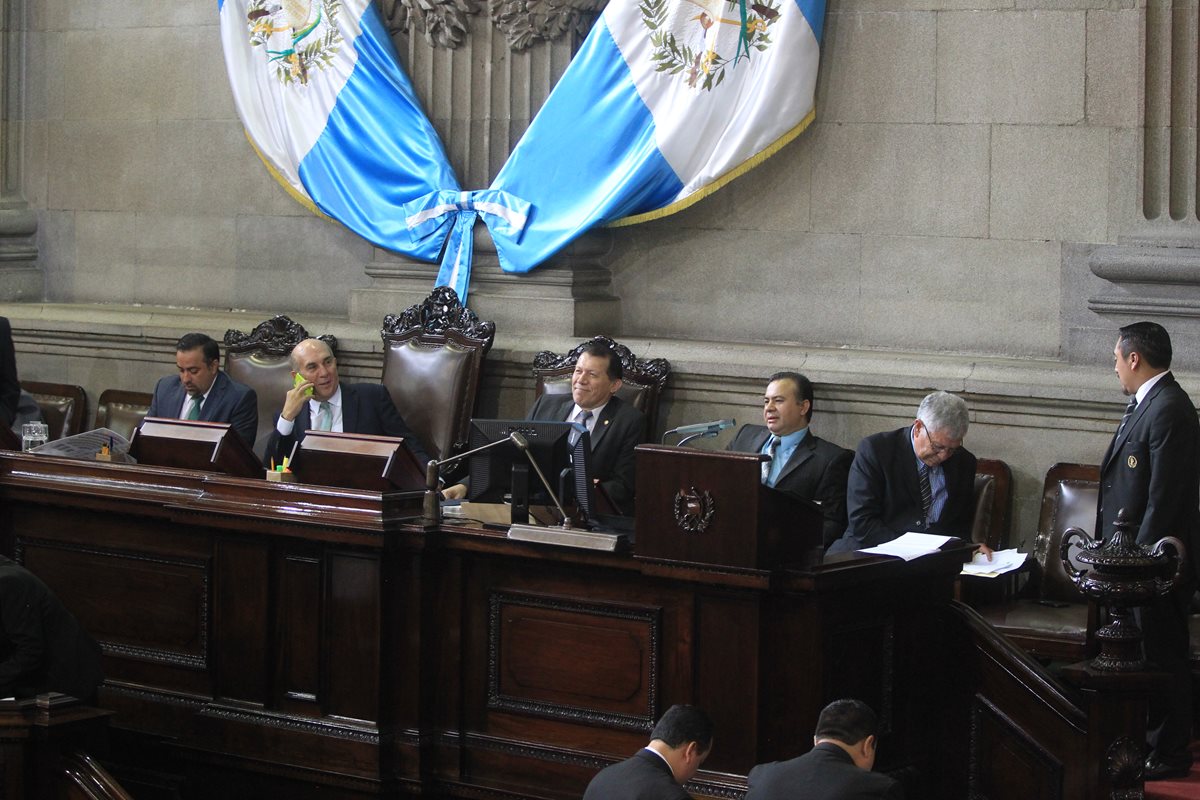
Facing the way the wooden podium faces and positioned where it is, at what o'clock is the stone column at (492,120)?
The stone column is roughly at 4 o'clock from the wooden podium.

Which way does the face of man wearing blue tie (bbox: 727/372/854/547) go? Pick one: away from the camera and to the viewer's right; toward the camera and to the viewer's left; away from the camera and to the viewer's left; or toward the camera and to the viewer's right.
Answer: toward the camera and to the viewer's left

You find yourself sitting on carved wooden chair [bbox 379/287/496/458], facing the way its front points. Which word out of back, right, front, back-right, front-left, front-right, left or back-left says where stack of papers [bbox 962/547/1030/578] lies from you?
left

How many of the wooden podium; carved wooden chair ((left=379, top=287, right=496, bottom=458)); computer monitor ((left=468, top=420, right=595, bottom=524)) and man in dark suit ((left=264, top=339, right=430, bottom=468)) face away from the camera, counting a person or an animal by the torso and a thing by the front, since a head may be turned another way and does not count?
1

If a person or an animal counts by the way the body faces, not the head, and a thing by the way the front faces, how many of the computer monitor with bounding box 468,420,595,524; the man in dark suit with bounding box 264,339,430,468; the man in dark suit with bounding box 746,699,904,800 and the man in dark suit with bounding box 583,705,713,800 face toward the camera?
1

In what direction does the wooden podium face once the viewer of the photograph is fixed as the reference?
facing the viewer and to the left of the viewer

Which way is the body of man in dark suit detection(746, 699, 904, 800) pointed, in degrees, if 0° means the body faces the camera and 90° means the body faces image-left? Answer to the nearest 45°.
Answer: approximately 225°

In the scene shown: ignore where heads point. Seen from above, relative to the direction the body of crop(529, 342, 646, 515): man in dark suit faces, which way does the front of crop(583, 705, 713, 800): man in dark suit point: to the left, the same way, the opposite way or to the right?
the opposite way

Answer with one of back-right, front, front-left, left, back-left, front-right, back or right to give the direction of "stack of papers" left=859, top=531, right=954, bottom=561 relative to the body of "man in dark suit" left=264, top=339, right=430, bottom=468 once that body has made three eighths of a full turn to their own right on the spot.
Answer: back

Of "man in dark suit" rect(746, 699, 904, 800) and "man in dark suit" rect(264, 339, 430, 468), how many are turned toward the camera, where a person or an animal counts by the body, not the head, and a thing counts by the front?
1

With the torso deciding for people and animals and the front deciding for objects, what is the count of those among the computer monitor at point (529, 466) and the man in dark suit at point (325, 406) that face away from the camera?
1

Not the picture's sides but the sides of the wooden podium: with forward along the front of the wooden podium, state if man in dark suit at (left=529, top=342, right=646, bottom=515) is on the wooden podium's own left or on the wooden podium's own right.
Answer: on the wooden podium's own right

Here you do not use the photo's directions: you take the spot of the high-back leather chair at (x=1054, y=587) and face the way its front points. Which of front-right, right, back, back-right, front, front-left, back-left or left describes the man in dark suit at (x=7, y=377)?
front-right

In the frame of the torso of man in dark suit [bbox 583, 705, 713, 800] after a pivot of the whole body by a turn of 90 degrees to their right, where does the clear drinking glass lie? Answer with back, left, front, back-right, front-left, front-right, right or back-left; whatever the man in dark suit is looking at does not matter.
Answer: back

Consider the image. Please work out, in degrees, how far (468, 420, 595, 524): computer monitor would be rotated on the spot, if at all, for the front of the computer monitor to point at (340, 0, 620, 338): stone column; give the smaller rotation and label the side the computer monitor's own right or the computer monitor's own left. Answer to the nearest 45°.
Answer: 0° — it already faces it

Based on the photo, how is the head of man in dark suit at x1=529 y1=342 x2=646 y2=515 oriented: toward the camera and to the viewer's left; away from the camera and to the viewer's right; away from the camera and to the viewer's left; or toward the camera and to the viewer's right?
toward the camera and to the viewer's left

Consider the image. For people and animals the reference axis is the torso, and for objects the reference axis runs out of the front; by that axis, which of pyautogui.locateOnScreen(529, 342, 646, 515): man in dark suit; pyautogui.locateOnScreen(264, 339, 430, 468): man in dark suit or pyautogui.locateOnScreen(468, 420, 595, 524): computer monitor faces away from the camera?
the computer monitor
